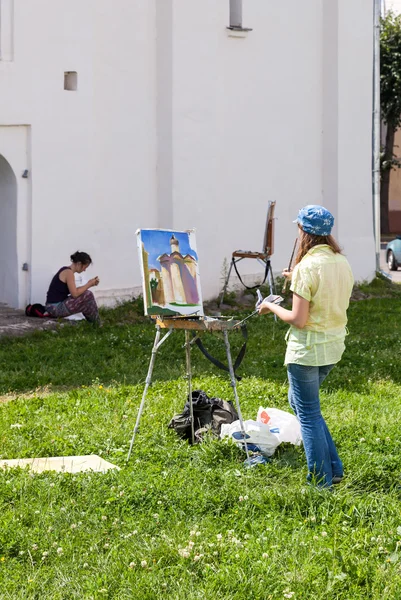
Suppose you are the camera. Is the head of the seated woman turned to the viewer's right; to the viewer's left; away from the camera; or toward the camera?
to the viewer's right

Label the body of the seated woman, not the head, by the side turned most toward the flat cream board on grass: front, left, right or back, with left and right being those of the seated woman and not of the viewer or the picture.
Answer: right

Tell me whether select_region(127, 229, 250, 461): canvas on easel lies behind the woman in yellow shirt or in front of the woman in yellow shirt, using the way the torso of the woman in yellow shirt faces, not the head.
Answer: in front

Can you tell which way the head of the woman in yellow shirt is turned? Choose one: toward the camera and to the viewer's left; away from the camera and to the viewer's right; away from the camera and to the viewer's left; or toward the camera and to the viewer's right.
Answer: away from the camera and to the viewer's left

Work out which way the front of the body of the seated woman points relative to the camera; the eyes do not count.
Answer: to the viewer's right

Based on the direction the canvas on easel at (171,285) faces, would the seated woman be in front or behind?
behind

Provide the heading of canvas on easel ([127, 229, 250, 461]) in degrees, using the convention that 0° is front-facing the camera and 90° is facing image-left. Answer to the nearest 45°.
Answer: approximately 315°

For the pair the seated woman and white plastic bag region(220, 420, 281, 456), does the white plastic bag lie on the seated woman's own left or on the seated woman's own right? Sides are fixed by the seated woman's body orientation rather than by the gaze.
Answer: on the seated woman's own right

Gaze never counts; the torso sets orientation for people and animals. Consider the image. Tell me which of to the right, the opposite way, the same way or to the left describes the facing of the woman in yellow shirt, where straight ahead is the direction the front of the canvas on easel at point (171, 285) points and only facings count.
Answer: the opposite way

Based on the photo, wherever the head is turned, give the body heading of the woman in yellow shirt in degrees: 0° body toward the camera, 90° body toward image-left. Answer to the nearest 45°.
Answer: approximately 135°

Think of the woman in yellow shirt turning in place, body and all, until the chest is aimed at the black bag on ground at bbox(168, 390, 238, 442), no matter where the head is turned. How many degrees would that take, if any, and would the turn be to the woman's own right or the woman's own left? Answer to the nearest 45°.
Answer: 0° — they already face it
